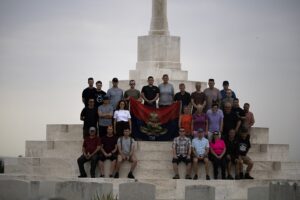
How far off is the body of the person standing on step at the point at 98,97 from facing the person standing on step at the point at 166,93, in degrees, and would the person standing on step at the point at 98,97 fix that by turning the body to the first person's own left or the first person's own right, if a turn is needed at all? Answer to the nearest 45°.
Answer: approximately 90° to the first person's own left

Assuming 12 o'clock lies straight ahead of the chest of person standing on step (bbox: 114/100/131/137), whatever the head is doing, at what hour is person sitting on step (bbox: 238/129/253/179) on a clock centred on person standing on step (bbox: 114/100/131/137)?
person sitting on step (bbox: 238/129/253/179) is roughly at 9 o'clock from person standing on step (bbox: 114/100/131/137).
